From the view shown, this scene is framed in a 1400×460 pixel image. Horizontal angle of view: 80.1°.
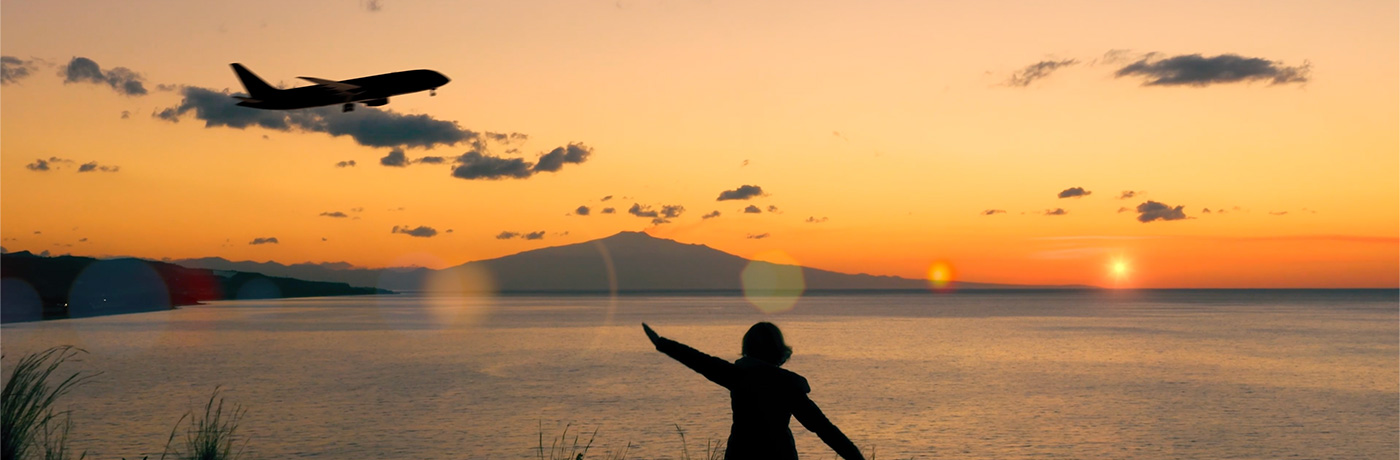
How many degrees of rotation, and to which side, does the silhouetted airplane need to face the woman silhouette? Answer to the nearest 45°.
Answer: approximately 90° to its right

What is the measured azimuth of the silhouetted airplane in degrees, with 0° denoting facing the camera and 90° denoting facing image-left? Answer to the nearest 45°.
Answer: approximately 270°
